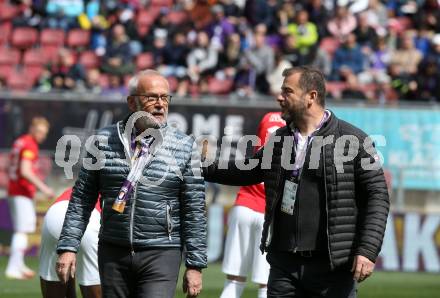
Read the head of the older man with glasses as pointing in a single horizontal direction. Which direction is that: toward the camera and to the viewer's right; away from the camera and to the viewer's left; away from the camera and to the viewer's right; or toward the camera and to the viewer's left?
toward the camera and to the viewer's right

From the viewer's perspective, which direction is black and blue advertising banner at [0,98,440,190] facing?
toward the camera

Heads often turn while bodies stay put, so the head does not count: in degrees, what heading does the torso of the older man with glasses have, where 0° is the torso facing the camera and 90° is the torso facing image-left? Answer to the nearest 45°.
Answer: approximately 0°

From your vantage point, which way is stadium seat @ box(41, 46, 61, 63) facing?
toward the camera

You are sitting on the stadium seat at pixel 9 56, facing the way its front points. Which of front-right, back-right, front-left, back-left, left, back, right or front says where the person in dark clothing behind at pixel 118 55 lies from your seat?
front-left

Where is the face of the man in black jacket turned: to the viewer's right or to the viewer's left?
to the viewer's left

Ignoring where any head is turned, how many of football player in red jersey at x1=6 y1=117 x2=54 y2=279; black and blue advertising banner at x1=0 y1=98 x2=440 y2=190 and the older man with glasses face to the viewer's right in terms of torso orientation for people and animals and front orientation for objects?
1

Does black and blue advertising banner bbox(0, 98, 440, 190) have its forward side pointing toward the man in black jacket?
yes

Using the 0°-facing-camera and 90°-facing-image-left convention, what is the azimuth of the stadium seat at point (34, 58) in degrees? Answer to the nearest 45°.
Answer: approximately 0°

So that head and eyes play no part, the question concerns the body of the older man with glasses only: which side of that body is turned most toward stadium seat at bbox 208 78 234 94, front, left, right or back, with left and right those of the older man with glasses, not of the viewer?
back
